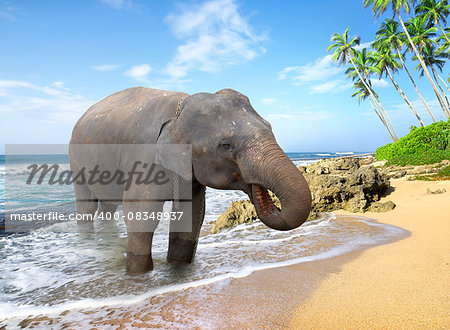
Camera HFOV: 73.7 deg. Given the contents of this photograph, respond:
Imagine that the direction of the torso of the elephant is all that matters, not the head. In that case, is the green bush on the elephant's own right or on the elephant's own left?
on the elephant's own left

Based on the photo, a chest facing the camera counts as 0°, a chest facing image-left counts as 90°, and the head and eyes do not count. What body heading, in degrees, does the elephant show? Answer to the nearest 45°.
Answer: approximately 315°

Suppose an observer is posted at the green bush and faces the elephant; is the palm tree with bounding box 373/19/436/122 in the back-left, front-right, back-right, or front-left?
back-right

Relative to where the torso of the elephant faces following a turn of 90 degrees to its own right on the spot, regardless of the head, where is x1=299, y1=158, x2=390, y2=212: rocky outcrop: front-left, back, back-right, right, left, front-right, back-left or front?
back

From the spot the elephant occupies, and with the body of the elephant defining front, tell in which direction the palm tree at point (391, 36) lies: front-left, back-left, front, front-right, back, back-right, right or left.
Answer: left

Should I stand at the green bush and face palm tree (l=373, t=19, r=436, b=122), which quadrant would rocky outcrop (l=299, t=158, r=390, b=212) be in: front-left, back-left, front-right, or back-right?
back-left
